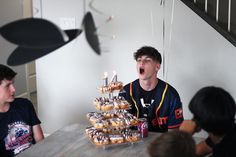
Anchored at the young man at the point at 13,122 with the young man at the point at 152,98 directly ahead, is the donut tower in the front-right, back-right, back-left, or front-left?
front-right

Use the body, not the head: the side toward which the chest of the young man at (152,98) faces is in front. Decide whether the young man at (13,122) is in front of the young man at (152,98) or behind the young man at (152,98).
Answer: in front

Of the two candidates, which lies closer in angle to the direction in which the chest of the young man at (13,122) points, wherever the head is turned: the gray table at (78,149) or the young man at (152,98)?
the gray table

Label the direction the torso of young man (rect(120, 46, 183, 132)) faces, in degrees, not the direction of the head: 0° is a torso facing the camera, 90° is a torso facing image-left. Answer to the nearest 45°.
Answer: approximately 45°

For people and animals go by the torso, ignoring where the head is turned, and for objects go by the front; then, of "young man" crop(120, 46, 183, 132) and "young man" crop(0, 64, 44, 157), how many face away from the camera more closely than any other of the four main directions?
0

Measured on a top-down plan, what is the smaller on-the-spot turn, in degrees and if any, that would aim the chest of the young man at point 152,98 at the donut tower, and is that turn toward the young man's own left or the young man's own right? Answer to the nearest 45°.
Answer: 0° — they already face it

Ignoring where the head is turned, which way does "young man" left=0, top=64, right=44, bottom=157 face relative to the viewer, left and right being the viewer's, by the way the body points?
facing the viewer and to the right of the viewer

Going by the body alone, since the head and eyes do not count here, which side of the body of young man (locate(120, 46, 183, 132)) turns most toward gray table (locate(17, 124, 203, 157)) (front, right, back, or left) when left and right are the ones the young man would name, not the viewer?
front

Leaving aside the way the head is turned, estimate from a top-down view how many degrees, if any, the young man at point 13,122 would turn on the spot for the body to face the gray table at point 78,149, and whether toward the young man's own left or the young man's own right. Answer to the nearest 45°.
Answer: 0° — they already face it

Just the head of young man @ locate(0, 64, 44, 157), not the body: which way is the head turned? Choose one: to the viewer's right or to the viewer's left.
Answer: to the viewer's right

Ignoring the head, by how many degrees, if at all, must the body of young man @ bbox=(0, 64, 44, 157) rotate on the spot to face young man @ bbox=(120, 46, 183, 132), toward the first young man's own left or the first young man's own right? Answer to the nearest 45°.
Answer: approximately 45° to the first young man's own left
